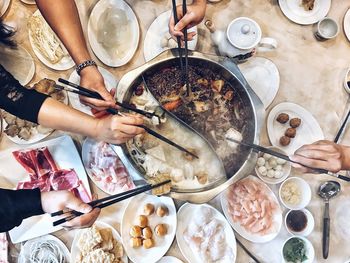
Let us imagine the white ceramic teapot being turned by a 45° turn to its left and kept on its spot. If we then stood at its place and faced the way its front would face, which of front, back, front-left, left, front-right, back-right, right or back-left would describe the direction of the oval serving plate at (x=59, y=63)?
front-right

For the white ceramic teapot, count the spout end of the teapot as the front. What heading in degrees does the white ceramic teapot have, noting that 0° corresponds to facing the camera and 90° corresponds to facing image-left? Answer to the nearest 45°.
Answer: approximately 90°

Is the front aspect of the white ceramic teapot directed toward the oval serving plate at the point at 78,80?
yes
